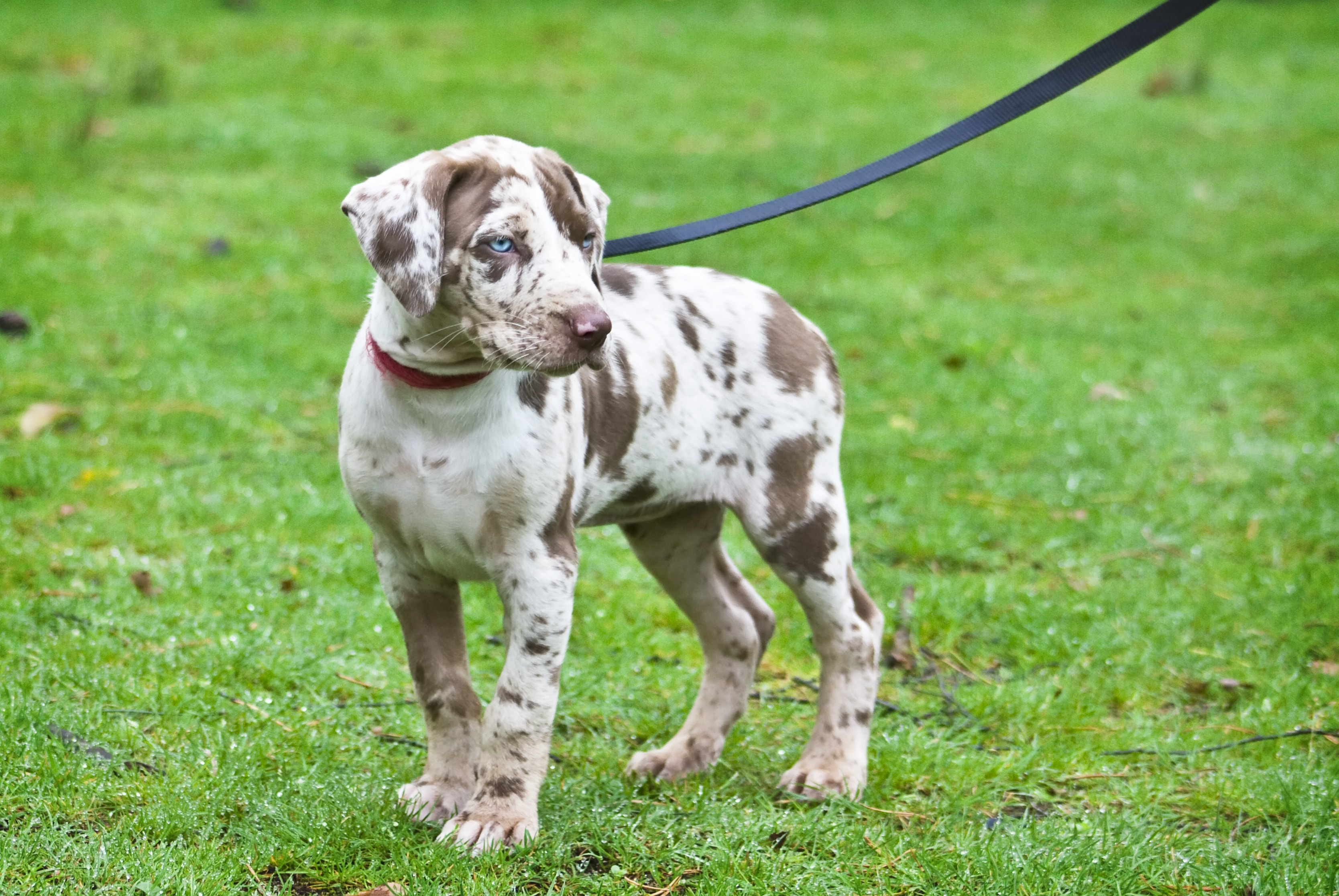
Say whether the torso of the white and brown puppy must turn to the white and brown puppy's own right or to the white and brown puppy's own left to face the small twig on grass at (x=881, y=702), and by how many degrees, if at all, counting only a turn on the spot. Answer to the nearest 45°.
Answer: approximately 180°

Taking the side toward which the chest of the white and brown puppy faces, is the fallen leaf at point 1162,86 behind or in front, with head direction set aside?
behind

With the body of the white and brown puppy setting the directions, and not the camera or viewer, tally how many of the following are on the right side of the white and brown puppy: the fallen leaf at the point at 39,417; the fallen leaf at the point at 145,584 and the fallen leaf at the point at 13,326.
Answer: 3

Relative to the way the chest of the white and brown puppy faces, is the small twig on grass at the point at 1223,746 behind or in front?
behind

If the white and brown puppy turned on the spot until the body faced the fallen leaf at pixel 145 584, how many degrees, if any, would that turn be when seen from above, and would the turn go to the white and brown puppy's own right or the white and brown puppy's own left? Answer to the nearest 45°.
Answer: approximately 90° to the white and brown puppy's own right

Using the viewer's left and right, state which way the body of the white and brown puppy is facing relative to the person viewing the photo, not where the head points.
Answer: facing the viewer and to the left of the viewer

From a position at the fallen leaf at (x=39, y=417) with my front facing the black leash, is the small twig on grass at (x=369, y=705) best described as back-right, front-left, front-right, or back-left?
front-right

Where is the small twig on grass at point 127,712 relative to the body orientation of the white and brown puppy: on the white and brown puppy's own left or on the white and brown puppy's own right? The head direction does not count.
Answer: on the white and brown puppy's own right
